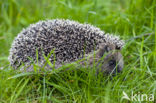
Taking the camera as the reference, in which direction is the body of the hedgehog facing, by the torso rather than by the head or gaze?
to the viewer's right
